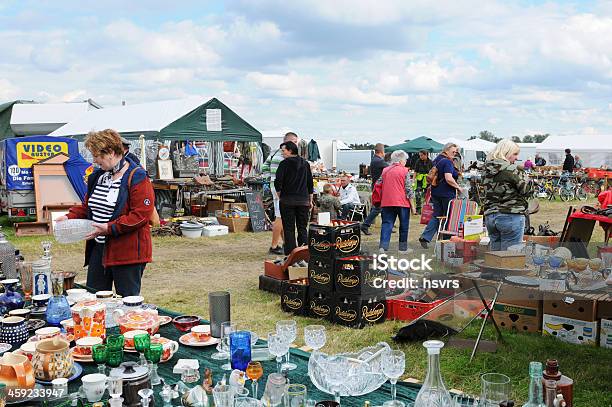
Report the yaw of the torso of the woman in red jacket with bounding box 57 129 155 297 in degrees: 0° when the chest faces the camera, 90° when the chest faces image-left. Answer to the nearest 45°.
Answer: approximately 45°

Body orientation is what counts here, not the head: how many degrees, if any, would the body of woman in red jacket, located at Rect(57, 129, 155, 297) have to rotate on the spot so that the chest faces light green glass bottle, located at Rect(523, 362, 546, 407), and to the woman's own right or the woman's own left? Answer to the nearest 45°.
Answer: approximately 90° to the woman's own left

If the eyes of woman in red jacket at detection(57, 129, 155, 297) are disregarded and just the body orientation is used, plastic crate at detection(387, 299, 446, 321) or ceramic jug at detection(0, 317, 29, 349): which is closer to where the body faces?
the ceramic jug
